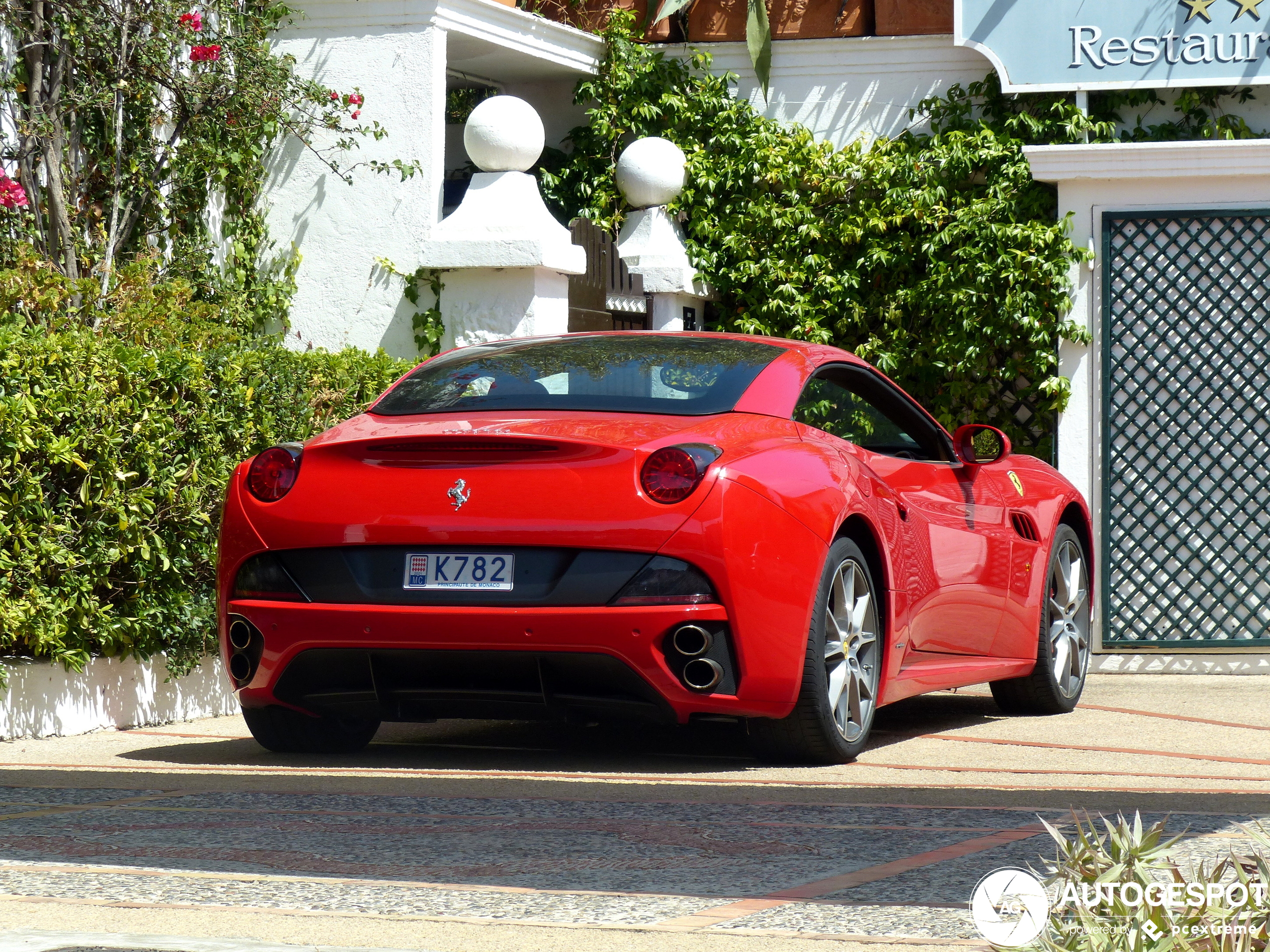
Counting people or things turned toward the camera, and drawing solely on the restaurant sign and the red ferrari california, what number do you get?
1

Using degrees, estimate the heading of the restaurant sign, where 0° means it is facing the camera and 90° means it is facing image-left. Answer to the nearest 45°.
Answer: approximately 0°

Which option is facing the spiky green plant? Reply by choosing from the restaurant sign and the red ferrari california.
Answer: the restaurant sign

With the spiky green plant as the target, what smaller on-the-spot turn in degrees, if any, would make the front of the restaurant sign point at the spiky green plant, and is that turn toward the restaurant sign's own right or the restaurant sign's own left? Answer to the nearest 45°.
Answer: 0° — it already faces it

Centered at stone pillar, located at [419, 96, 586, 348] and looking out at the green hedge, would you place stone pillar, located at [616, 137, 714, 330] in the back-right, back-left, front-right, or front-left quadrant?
back-left

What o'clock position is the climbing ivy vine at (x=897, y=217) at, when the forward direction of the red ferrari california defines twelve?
The climbing ivy vine is roughly at 11 o'clock from the red ferrari california.

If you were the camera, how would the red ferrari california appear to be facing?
facing away from the viewer and to the right of the viewer

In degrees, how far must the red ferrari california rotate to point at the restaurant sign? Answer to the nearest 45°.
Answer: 0° — it already faces it
